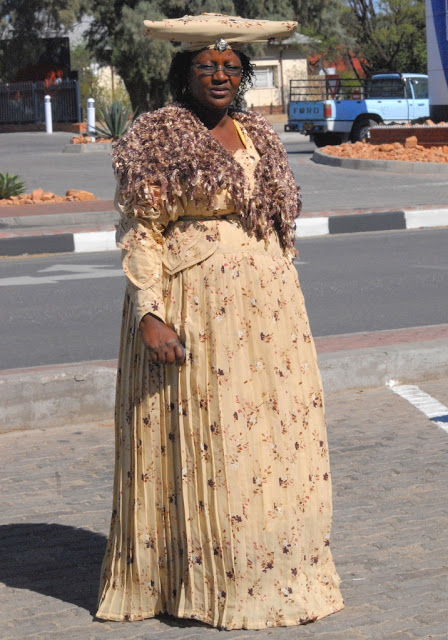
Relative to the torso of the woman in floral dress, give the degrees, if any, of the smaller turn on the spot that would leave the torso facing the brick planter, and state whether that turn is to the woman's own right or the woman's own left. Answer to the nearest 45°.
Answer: approximately 135° to the woman's own left

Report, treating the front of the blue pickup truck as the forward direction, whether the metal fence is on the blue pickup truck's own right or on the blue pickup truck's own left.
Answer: on the blue pickup truck's own left

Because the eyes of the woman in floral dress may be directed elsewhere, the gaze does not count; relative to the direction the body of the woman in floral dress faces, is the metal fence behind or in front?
behind

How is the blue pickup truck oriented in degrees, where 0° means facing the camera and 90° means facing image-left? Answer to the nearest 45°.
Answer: approximately 225°

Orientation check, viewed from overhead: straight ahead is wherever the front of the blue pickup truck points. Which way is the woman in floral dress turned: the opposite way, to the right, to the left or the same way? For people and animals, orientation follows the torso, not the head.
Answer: to the right

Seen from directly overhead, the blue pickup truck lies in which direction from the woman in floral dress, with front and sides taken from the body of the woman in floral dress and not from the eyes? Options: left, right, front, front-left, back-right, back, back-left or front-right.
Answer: back-left

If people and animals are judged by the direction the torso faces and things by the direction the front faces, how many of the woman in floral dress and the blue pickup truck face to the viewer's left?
0
